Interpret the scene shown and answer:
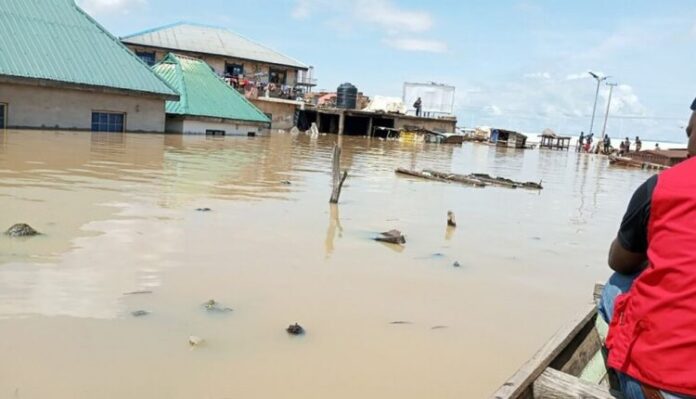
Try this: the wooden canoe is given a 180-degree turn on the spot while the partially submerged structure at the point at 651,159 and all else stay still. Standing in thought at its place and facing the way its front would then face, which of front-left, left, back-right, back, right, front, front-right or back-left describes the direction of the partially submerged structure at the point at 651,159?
back-right

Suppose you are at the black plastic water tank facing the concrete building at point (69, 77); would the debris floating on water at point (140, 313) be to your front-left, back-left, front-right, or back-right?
front-left

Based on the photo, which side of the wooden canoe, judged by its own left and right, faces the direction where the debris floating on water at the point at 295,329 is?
left

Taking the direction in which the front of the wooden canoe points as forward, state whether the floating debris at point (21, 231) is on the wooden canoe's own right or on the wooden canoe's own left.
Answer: on the wooden canoe's own left

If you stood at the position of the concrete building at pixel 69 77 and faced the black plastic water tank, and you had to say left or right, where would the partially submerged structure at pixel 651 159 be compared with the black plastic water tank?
right

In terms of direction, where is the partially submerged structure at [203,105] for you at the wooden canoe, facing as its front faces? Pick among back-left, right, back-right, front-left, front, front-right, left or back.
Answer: left

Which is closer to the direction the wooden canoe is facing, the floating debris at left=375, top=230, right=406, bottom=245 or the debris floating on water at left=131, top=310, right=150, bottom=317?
the floating debris

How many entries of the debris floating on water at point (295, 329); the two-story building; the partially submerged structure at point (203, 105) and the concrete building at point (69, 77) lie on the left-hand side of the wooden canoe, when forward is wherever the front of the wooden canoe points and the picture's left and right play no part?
4

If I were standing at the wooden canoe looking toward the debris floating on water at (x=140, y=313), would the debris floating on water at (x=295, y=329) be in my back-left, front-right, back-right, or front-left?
front-right

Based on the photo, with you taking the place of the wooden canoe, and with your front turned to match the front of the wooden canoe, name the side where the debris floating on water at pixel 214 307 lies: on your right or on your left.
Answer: on your left

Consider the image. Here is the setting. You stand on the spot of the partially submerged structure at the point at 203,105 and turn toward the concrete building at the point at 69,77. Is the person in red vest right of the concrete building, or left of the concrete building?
left

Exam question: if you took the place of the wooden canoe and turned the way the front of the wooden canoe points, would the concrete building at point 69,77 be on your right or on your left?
on your left

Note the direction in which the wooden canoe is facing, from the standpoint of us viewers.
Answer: facing away from the viewer and to the right of the viewer

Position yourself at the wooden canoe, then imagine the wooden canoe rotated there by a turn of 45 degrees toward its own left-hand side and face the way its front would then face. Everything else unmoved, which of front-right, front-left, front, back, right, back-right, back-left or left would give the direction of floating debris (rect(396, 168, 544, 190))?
front

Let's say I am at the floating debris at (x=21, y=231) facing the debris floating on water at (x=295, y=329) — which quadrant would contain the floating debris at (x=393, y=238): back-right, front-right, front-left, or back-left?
front-left
